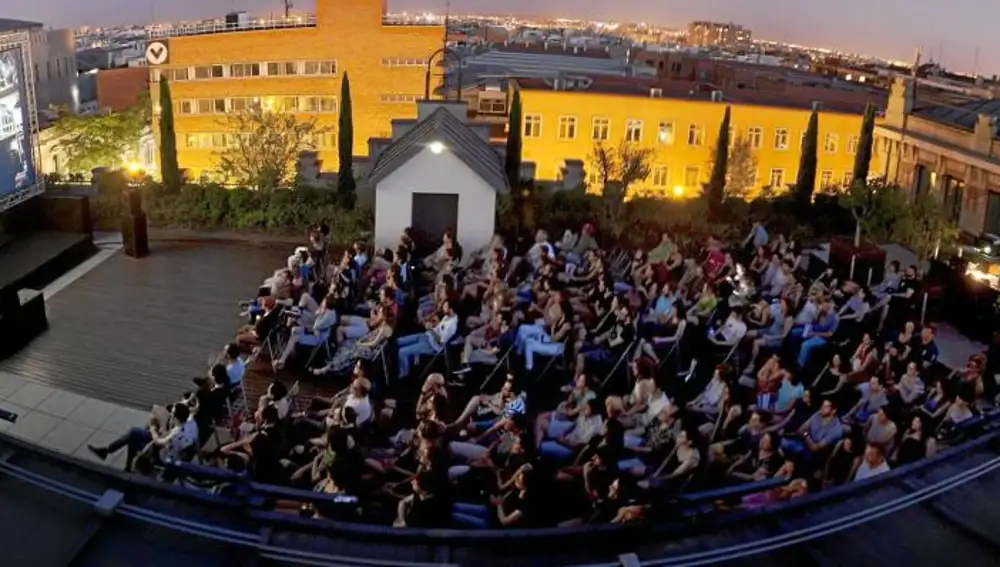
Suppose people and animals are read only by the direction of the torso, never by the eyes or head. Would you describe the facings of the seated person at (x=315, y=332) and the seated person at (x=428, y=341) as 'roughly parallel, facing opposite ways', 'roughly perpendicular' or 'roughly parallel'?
roughly parallel

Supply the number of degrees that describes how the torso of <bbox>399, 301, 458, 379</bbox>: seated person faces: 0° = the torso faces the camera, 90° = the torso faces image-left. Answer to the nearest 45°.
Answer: approximately 90°

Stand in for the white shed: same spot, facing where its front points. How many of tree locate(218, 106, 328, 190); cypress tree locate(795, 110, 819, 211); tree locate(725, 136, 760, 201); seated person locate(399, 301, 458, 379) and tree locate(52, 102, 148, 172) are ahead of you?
1

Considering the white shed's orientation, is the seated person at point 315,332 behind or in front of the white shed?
in front

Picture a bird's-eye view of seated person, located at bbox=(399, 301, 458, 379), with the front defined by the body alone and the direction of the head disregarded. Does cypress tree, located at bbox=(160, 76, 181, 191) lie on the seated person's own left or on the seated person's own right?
on the seated person's own right

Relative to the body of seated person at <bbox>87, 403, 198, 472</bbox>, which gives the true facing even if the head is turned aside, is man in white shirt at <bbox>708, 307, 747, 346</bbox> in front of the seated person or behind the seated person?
behind

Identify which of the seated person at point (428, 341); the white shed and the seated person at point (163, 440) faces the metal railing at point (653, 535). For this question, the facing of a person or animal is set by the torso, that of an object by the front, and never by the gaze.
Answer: the white shed

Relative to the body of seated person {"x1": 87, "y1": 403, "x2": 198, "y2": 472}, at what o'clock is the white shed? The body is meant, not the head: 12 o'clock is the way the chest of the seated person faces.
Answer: The white shed is roughly at 4 o'clock from the seated person.

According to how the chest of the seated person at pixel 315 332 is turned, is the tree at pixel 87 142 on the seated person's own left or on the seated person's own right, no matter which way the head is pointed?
on the seated person's own right

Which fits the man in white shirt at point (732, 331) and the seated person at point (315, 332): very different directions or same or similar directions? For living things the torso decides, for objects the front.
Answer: same or similar directions

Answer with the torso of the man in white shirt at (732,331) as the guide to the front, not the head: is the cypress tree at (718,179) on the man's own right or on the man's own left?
on the man's own right

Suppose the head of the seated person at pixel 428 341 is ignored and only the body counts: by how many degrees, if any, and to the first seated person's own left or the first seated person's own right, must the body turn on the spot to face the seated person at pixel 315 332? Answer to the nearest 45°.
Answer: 0° — they already face them

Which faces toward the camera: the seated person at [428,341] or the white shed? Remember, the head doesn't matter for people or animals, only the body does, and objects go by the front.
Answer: the white shed

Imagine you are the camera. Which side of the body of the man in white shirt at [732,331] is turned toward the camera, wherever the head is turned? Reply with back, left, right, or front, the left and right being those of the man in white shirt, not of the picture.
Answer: left

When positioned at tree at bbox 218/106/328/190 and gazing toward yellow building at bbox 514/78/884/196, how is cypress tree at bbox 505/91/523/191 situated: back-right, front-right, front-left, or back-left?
front-right

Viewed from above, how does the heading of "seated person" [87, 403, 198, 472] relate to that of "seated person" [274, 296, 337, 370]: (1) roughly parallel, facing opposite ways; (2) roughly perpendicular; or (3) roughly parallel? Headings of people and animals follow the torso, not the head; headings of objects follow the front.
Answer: roughly parallel

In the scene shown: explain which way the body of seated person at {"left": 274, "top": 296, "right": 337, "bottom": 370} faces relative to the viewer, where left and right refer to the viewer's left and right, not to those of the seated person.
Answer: facing to the left of the viewer

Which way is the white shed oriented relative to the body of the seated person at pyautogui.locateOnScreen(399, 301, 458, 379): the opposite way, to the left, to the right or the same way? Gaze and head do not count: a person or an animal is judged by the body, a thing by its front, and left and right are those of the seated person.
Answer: to the left

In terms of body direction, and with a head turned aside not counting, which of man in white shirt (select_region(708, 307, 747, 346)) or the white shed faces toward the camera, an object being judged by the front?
the white shed
